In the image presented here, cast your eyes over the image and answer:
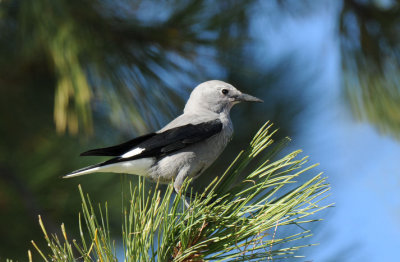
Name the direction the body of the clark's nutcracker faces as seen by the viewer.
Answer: to the viewer's right
